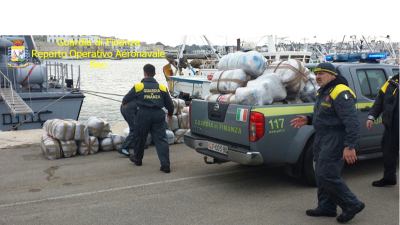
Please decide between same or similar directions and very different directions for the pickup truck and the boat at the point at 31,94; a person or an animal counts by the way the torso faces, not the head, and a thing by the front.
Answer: very different directions

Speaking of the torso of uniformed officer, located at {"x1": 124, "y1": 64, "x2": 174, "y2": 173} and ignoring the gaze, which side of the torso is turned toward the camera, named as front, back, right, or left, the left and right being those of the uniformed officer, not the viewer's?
back

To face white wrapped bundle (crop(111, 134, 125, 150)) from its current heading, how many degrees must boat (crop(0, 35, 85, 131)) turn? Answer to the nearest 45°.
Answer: approximately 90° to its left

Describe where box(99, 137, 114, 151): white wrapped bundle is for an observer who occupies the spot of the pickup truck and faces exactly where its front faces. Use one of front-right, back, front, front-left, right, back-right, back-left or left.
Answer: left

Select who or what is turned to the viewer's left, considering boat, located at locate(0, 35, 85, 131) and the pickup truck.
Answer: the boat

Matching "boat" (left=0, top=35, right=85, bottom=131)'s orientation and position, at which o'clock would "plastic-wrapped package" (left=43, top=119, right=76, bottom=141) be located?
The plastic-wrapped package is roughly at 9 o'clock from the boat.

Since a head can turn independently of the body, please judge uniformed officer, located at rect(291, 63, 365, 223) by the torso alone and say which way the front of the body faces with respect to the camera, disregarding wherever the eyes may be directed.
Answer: to the viewer's left

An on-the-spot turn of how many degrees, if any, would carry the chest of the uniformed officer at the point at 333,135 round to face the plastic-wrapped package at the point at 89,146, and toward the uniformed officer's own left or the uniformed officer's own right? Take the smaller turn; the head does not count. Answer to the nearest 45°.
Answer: approximately 45° to the uniformed officer's own right

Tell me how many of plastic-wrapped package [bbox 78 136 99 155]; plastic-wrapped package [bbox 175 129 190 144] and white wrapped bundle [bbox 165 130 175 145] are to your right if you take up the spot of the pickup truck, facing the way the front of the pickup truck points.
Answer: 0

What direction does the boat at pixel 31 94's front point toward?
to the viewer's left
